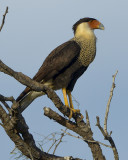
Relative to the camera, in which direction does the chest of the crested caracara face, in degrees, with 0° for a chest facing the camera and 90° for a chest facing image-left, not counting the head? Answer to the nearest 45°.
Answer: approximately 270°
